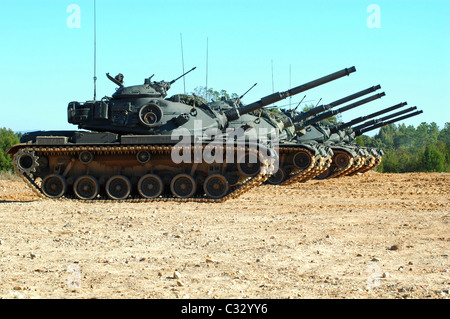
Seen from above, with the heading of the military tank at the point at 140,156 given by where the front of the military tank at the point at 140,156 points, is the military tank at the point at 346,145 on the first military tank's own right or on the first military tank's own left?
on the first military tank's own left

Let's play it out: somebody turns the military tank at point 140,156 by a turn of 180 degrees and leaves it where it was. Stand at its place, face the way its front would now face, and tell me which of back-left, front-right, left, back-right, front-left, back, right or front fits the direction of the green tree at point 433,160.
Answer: back-right

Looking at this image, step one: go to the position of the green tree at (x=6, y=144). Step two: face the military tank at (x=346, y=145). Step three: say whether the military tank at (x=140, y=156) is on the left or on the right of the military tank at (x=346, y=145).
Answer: right

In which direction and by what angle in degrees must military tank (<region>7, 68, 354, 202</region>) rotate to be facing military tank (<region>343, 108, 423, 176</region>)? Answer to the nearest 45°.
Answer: approximately 45° to its left

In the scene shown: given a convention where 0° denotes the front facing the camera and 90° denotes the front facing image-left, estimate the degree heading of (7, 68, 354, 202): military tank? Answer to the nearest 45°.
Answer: approximately 270°

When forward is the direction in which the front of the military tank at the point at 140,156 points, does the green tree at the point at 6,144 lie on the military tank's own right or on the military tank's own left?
on the military tank's own left

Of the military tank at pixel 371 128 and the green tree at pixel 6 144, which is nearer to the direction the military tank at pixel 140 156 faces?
the military tank
